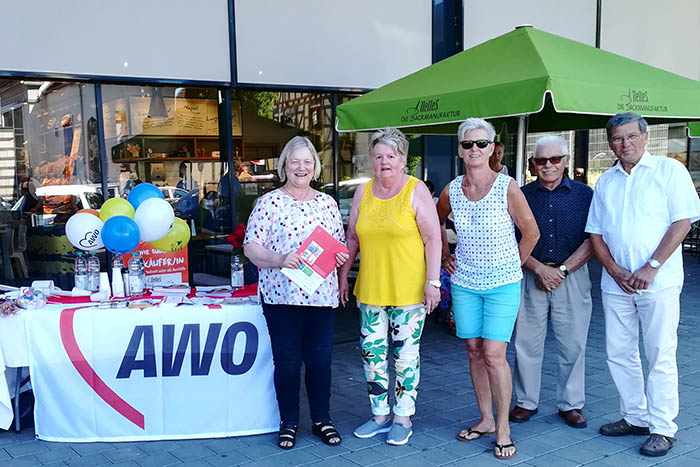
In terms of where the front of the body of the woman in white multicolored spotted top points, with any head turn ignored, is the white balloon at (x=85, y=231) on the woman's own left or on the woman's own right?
on the woman's own right

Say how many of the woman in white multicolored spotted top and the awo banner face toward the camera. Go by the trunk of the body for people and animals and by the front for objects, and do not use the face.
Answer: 2

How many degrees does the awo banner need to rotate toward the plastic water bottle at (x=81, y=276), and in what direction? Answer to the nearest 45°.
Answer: approximately 135° to its right

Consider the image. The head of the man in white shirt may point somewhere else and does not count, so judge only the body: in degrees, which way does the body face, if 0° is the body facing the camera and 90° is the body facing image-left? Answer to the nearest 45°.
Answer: approximately 45°

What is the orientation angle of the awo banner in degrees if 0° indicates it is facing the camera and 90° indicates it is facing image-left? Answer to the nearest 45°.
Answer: approximately 0°

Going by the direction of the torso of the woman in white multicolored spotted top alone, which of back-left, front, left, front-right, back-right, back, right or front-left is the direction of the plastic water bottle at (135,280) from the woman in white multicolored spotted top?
back-right

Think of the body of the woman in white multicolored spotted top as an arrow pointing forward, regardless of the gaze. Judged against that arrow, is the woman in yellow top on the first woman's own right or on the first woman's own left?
on the first woman's own left

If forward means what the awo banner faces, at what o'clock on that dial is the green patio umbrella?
The green patio umbrella is roughly at 9 o'clock from the awo banner.

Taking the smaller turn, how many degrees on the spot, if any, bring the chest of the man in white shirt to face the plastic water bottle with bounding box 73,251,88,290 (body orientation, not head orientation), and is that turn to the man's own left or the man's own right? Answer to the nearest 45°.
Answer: approximately 45° to the man's own right

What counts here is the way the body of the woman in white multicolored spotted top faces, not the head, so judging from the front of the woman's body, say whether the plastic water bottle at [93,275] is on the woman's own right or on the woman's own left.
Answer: on the woman's own right
